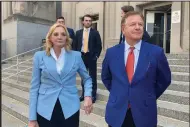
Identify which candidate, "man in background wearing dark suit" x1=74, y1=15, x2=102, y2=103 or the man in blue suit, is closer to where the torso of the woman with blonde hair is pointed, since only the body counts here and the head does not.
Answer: the man in blue suit

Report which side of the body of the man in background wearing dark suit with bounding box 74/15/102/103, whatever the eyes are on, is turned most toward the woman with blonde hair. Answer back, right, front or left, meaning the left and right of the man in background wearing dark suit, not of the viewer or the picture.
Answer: front

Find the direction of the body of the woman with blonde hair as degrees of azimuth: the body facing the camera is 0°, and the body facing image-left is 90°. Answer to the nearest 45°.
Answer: approximately 0°

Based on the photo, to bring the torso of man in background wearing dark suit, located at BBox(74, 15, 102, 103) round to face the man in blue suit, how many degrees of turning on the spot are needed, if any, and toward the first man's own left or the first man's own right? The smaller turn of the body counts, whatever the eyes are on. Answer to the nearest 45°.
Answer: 0° — they already face them

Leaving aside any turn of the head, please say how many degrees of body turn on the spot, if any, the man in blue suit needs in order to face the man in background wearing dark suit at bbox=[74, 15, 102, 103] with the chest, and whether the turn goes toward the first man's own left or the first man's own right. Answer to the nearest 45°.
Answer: approximately 180°

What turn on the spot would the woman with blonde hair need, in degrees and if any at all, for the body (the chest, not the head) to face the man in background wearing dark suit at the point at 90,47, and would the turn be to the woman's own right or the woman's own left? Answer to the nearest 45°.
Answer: approximately 180°

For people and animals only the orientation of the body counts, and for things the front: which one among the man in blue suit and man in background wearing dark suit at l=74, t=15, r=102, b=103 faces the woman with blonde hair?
the man in background wearing dark suit

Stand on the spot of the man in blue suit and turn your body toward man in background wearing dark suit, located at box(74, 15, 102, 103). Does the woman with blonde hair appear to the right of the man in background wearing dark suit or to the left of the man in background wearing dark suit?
left

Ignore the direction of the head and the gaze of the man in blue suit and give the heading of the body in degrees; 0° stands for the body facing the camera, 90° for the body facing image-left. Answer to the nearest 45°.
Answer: approximately 0°
